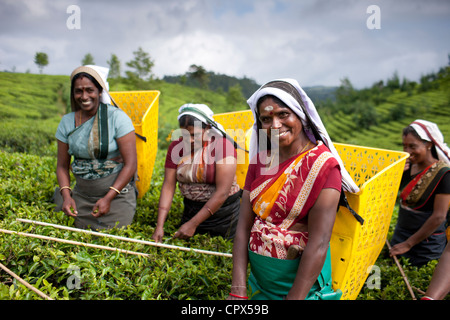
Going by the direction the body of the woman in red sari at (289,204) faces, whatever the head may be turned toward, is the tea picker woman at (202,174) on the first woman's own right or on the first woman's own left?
on the first woman's own right

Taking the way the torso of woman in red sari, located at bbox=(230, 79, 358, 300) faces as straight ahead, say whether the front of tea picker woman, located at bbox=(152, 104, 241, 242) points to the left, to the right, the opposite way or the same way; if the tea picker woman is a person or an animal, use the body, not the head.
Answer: the same way

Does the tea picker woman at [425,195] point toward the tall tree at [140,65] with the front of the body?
no

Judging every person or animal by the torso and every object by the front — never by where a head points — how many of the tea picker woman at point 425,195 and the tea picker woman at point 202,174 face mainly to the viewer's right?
0

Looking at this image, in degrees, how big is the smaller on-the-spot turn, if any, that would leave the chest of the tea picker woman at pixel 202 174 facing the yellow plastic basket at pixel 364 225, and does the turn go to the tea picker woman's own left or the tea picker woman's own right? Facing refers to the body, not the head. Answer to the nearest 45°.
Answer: approximately 90° to the tea picker woman's own left

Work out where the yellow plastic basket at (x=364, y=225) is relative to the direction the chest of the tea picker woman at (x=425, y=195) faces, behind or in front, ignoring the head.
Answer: in front

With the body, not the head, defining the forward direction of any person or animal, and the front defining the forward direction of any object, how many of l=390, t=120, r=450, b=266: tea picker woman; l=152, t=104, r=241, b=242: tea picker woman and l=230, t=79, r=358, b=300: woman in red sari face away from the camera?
0

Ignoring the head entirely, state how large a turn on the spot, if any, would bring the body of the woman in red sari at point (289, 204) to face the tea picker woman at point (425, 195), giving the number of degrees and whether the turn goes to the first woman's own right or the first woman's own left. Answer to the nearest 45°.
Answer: approximately 180°

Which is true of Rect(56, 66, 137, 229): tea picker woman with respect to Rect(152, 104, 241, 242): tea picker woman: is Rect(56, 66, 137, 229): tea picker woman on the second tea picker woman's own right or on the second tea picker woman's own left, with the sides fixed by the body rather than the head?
on the second tea picker woman's own right

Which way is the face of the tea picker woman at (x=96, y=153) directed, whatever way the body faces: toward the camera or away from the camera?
toward the camera

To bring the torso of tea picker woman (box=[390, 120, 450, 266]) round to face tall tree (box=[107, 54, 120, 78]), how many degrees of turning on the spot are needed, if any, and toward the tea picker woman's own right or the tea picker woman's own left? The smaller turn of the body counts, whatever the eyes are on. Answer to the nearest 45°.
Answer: approximately 90° to the tea picker woman's own right

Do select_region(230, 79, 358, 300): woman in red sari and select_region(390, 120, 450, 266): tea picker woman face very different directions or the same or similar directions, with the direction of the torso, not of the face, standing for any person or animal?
same or similar directions

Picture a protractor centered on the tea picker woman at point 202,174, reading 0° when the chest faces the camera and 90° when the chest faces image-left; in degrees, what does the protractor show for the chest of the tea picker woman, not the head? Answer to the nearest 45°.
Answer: approximately 45°

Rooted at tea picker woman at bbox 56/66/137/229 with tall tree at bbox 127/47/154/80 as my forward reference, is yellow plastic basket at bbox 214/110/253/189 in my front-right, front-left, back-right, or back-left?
front-right

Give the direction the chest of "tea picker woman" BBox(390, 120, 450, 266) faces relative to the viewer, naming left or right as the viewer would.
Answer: facing the viewer and to the left of the viewer

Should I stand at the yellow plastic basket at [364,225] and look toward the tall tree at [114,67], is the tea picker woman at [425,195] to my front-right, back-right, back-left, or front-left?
front-right

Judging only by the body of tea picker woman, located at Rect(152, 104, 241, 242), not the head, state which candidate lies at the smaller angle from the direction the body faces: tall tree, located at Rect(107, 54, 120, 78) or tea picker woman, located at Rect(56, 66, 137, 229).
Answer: the tea picker woman

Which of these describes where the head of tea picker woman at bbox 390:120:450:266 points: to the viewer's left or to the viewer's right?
to the viewer's left
